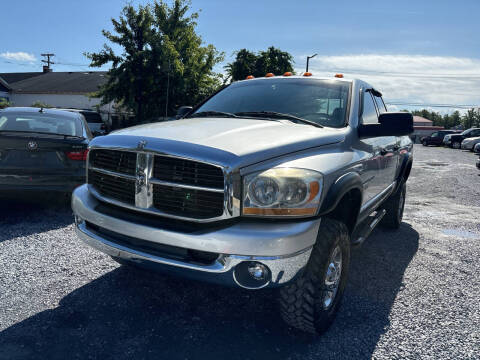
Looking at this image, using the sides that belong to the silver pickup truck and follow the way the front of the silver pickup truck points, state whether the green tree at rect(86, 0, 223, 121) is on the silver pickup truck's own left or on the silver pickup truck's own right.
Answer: on the silver pickup truck's own right

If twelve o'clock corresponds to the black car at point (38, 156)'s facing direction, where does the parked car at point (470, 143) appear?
The parked car is roughly at 2 o'clock from the black car.

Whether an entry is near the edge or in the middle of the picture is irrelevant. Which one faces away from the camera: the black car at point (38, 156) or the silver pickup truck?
the black car

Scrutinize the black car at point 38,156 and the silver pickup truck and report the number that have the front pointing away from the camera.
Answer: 1

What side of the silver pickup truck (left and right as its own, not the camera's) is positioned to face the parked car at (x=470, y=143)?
back

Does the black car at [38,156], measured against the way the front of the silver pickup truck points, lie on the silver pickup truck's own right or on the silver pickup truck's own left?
on the silver pickup truck's own right

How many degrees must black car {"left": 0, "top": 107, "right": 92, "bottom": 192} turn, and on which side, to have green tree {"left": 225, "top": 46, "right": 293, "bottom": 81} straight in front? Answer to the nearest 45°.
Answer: approximately 45° to its right

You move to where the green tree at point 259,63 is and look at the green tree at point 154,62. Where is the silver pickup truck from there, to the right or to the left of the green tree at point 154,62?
left

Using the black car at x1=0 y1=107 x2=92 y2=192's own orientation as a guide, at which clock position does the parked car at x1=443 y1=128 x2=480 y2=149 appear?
The parked car is roughly at 2 o'clock from the black car.

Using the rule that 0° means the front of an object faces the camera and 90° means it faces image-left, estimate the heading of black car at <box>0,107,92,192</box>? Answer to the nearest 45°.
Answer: approximately 180°

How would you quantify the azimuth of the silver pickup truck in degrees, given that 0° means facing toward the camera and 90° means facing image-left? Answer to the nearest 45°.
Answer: approximately 45°
